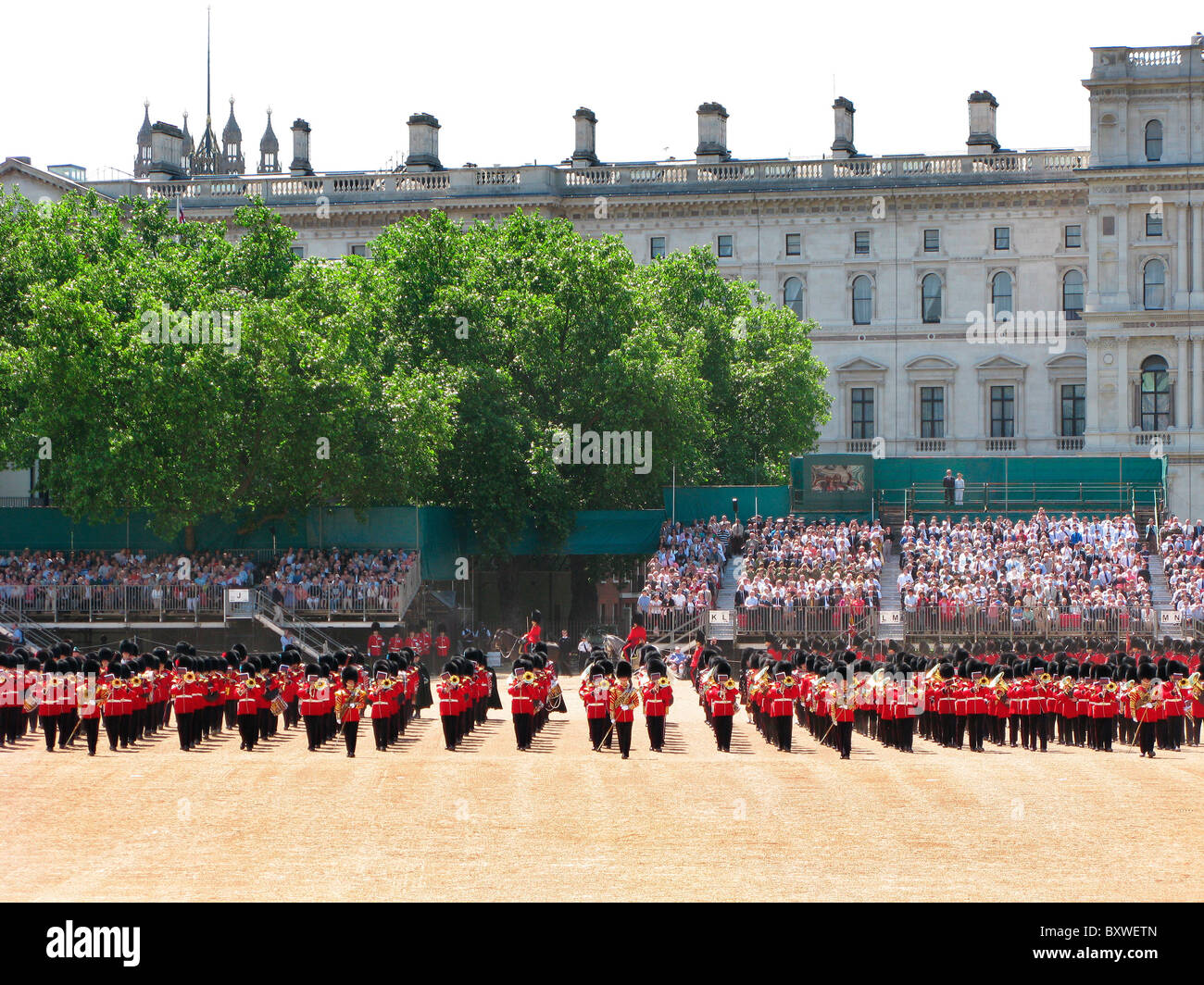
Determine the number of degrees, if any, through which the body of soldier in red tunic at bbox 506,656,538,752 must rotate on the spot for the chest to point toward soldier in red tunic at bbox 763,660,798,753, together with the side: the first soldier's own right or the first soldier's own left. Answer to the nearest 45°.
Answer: approximately 90° to the first soldier's own left

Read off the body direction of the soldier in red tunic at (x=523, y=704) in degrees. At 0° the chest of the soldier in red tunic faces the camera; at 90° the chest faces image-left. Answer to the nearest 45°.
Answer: approximately 0°

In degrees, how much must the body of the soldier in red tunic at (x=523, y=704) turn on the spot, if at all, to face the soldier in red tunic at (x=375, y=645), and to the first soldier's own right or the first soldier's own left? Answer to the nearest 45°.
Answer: approximately 180°

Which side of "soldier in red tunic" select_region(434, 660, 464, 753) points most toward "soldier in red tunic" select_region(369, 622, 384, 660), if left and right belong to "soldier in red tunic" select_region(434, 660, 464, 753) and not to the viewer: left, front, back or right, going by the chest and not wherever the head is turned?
back

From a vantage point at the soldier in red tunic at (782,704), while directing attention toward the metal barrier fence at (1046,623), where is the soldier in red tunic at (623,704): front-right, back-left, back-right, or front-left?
back-left

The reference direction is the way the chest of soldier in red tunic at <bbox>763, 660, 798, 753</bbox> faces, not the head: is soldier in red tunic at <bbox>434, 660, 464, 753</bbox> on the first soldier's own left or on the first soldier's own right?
on the first soldier's own right

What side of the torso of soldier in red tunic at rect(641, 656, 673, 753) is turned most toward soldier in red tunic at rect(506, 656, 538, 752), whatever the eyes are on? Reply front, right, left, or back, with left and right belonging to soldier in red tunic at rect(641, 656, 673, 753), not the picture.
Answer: right

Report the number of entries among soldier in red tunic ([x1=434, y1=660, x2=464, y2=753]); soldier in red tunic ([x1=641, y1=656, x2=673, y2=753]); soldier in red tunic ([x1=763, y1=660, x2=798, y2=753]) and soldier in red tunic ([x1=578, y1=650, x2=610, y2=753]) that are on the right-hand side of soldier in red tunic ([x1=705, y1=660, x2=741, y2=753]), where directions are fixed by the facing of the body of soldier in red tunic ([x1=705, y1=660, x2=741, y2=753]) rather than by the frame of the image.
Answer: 3

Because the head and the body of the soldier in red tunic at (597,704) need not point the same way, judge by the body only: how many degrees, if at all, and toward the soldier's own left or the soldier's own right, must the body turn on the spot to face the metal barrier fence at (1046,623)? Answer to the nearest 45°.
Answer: approximately 135° to the soldier's own left

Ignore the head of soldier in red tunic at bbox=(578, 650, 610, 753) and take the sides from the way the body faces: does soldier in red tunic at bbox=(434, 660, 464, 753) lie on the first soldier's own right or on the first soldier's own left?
on the first soldier's own right
